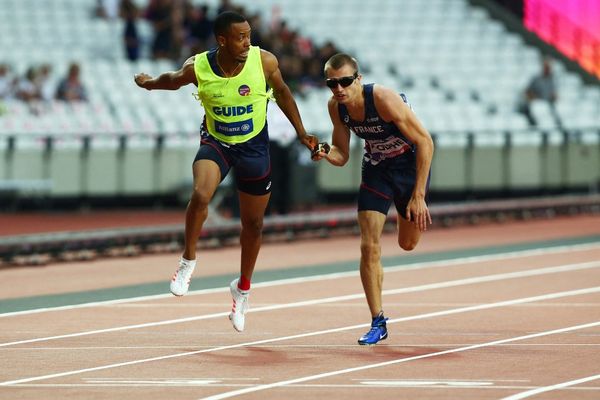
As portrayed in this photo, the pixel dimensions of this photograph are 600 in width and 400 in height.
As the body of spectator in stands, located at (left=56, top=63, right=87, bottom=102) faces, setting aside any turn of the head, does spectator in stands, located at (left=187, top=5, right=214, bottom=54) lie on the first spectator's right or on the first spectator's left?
on the first spectator's left

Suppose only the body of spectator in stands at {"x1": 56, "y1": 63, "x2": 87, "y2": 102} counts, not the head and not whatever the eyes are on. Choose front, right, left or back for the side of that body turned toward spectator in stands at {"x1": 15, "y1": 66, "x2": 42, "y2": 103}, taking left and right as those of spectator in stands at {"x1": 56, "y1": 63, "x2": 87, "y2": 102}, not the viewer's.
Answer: right

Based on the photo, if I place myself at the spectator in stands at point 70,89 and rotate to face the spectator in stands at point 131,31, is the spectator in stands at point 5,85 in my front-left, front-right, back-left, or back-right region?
back-left

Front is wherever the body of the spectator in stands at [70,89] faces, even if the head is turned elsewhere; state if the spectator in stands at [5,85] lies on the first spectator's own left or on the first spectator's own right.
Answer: on the first spectator's own right

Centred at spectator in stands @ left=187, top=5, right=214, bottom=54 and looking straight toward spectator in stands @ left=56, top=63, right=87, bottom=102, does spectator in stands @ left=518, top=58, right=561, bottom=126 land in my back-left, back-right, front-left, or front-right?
back-left

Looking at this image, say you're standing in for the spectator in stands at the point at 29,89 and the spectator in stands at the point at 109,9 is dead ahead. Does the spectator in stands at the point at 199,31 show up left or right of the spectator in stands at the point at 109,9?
right

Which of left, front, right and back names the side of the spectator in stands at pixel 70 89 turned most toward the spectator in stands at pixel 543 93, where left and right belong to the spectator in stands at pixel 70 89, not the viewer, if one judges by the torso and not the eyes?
left

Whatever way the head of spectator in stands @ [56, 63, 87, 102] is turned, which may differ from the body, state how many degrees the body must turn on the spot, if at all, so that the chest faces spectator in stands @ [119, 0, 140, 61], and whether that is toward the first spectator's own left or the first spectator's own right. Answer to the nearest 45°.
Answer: approximately 135° to the first spectator's own left

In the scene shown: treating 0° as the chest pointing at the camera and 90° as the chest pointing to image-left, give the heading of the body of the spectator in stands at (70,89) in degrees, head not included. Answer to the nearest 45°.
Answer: approximately 0°

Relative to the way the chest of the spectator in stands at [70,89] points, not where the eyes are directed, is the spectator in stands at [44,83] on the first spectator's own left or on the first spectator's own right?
on the first spectator's own right

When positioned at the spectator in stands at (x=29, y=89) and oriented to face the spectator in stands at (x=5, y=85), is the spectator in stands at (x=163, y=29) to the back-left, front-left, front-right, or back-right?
back-right
